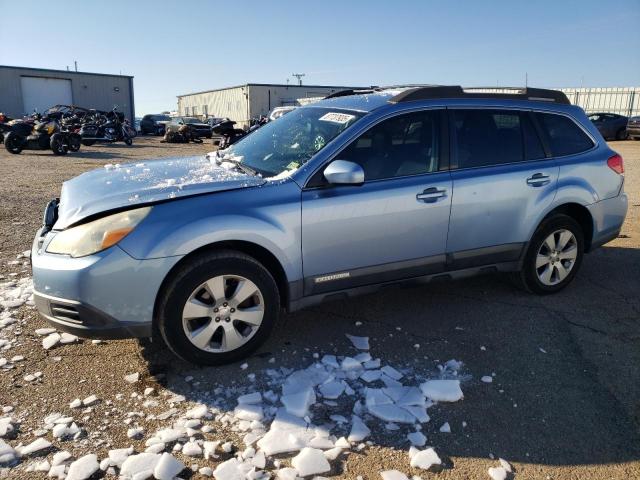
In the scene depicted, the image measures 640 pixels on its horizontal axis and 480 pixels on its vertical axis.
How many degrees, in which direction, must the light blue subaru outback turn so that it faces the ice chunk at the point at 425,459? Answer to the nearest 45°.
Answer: approximately 45° to its left

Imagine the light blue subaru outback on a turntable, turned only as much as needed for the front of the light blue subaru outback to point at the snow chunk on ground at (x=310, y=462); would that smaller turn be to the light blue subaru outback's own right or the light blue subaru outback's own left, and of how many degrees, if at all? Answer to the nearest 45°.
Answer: approximately 45° to the light blue subaru outback's own left

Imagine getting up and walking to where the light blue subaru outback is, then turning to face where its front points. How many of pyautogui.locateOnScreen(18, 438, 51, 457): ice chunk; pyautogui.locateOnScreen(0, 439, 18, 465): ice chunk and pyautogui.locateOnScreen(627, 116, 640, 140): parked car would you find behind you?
1

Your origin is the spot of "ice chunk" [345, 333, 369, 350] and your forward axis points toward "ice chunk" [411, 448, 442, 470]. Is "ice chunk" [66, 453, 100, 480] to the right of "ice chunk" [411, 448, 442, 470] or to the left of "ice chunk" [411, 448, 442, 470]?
right

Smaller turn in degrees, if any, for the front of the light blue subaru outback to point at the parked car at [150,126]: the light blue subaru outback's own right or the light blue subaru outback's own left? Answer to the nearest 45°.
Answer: approximately 135° to the light blue subaru outback's own right

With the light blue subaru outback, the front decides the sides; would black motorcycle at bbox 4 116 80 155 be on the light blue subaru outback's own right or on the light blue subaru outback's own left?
on the light blue subaru outback's own right

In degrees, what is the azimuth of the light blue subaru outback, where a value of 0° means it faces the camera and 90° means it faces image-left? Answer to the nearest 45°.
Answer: approximately 45°

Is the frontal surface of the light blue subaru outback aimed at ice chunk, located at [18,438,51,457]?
yes

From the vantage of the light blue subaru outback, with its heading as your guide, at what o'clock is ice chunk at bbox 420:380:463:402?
The ice chunk is roughly at 9 o'clock from the light blue subaru outback.

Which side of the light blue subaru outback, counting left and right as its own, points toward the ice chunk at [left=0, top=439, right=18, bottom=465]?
front

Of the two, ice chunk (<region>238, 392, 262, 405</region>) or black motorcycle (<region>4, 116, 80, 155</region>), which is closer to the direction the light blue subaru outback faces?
the ice chunk

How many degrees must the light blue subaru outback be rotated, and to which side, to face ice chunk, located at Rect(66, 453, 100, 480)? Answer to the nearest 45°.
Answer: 0° — it already faces it

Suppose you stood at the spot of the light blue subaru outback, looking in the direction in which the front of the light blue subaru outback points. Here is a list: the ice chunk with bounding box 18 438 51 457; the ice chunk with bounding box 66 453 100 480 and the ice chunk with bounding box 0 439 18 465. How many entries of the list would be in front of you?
3

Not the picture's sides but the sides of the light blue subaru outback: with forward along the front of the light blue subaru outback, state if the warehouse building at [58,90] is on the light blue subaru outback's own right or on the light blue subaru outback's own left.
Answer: on the light blue subaru outback's own right

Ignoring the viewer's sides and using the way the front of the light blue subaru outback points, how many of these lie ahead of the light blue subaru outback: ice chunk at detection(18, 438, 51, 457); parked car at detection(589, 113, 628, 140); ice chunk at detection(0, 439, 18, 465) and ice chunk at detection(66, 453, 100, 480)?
3

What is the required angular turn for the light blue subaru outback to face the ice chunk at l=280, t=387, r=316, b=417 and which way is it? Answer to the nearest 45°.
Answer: approximately 45° to its left
